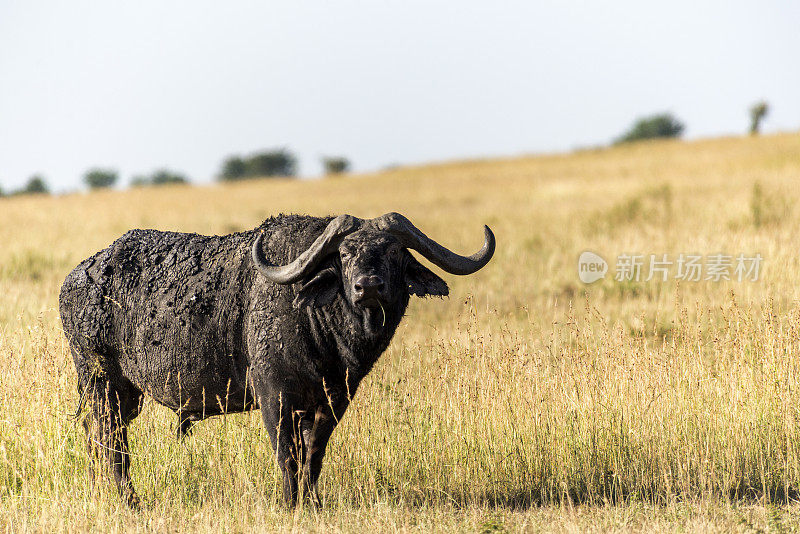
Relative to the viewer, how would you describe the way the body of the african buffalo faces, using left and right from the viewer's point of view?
facing the viewer and to the right of the viewer
